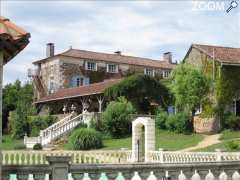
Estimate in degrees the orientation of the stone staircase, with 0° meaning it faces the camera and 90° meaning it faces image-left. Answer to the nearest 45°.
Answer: approximately 45°

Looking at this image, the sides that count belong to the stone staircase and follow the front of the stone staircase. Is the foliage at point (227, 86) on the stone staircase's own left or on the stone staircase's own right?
on the stone staircase's own left

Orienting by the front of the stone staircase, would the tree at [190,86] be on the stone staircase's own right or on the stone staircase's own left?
on the stone staircase's own left

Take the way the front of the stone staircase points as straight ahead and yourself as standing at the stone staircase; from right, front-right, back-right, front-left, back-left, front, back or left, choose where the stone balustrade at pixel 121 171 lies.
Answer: front-left

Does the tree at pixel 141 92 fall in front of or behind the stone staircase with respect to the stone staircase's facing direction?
behind

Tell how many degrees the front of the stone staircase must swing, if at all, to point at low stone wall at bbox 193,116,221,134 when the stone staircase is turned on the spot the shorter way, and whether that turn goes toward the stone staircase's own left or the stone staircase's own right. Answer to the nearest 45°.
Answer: approximately 135° to the stone staircase's own left

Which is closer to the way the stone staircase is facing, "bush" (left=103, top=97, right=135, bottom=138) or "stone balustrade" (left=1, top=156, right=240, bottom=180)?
the stone balustrade

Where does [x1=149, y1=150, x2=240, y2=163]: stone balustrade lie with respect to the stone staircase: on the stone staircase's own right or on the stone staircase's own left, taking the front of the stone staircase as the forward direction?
on the stone staircase's own left

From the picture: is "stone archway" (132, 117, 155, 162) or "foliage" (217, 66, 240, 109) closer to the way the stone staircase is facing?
the stone archway
